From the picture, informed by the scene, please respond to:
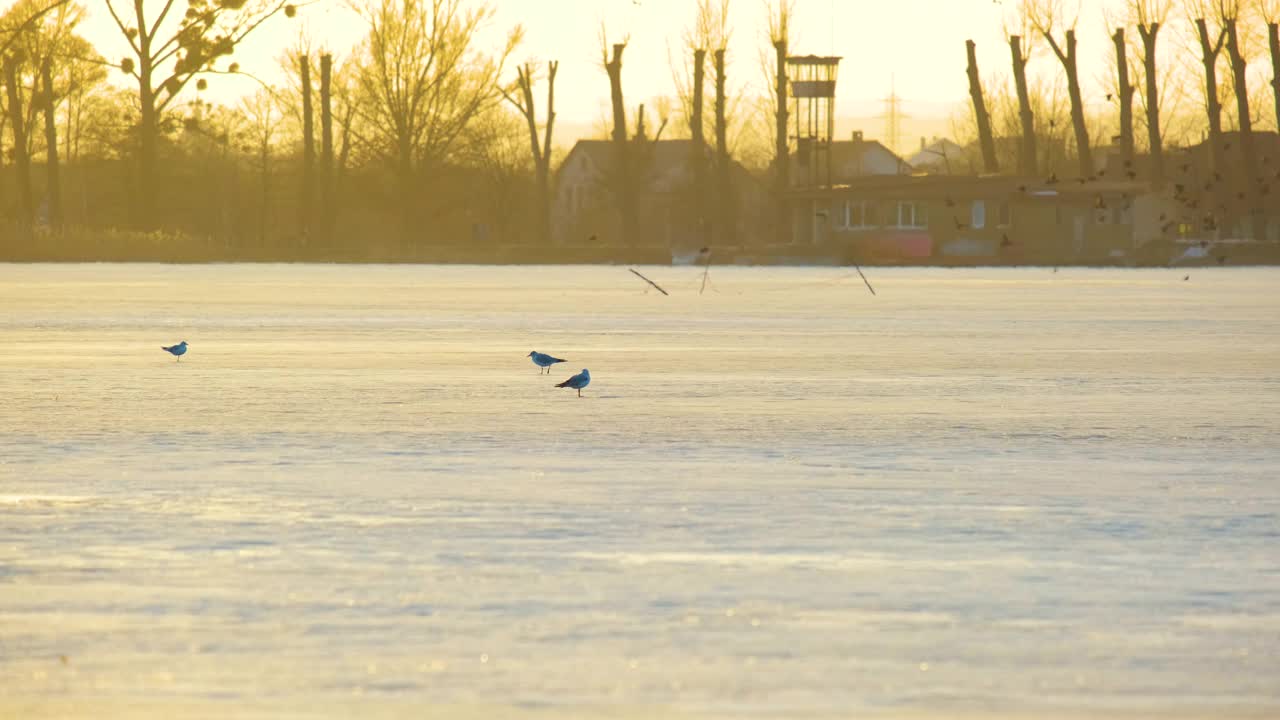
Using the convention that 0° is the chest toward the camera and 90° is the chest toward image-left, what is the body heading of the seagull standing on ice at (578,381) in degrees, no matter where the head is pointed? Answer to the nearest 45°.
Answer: approximately 270°
